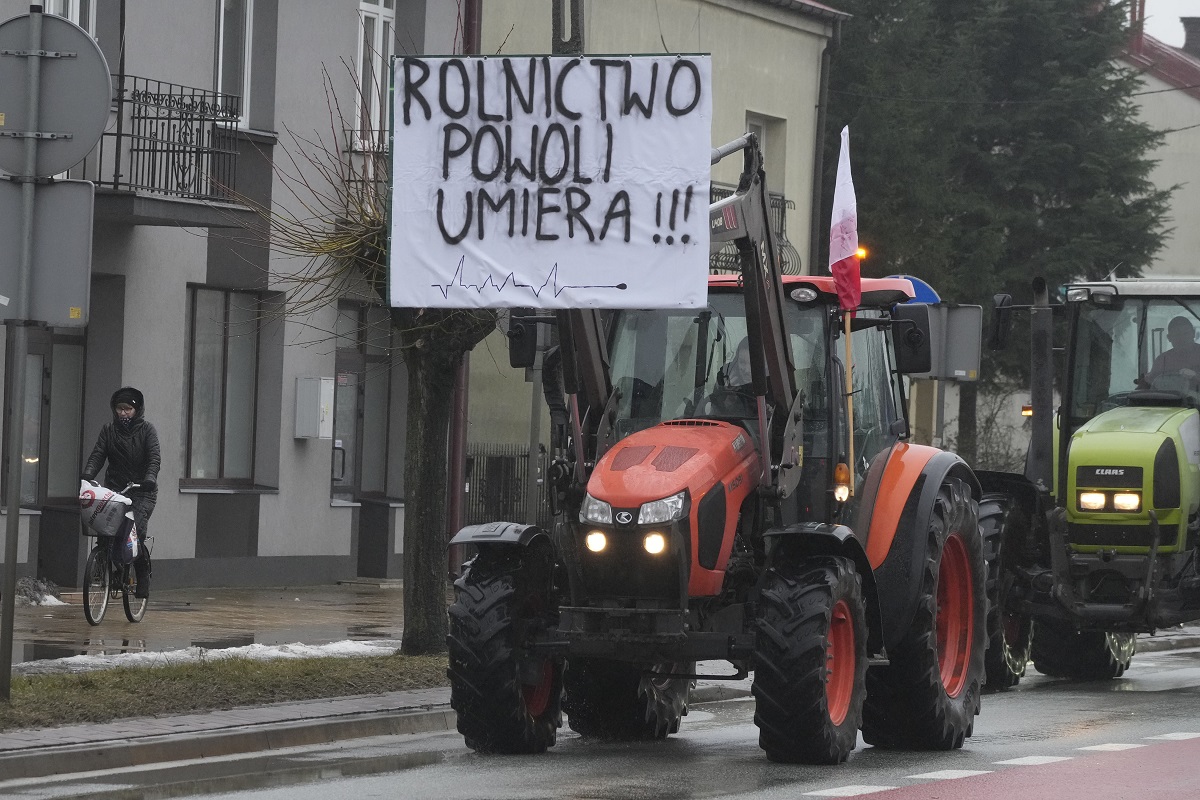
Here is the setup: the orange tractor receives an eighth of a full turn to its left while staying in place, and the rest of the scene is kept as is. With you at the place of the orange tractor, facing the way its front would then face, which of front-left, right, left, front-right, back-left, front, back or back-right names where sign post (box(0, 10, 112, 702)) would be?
right

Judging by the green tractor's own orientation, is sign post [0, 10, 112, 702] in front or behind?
in front

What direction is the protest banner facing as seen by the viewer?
toward the camera

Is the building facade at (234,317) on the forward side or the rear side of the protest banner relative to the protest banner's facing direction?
on the rear side

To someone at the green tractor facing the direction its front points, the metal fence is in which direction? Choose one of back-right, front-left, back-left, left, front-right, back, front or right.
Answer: right

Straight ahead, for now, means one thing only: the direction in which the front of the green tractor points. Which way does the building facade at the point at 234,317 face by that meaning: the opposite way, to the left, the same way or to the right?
to the left

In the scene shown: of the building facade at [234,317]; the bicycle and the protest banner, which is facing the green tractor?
the building facade

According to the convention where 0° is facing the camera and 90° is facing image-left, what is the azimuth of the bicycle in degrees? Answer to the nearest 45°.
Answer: approximately 45°

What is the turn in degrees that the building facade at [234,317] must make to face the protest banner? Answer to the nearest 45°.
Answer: approximately 45° to its right

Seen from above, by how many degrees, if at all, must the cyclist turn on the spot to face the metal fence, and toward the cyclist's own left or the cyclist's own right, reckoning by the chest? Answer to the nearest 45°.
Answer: approximately 180°

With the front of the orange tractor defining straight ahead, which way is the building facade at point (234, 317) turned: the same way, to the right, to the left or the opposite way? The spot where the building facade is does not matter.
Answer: to the left

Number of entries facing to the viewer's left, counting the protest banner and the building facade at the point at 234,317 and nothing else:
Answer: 0

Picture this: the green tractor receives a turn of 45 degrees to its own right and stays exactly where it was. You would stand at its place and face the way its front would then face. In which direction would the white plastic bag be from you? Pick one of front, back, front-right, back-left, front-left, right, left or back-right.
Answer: front

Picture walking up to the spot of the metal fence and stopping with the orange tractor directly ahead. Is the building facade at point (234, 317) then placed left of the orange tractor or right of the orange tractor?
right

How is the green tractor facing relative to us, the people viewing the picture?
facing the viewer and to the left of the viewer

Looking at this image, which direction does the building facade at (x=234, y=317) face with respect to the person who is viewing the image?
facing the viewer and to the right of the viewer
